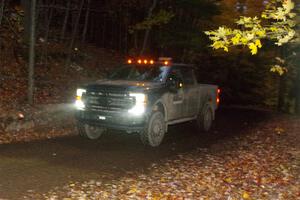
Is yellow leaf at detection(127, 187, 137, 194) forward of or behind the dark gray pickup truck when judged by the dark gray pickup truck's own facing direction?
forward

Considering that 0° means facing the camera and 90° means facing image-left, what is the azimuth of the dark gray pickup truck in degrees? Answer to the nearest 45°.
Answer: approximately 45°

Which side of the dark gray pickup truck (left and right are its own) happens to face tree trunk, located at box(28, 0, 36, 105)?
right

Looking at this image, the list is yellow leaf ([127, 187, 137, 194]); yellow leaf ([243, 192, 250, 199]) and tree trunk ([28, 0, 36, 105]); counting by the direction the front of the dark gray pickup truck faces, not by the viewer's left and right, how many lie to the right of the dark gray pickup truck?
1

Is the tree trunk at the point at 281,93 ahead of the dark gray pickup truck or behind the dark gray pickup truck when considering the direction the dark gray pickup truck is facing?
behind

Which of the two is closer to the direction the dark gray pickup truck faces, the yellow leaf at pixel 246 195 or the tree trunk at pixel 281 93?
the yellow leaf

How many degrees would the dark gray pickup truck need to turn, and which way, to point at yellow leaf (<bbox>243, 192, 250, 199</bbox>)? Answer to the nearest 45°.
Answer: approximately 90° to its left
